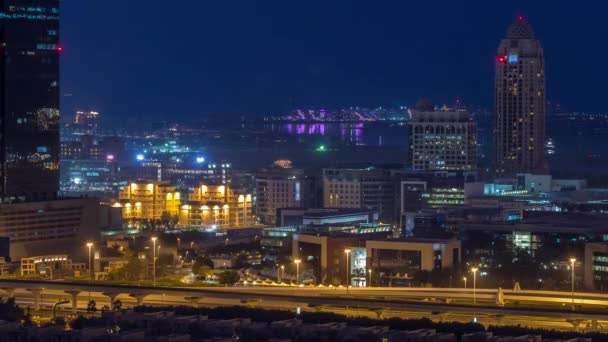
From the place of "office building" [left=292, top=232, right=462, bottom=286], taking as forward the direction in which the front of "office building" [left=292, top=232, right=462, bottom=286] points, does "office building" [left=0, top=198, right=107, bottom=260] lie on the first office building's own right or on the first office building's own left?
on the first office building's own right

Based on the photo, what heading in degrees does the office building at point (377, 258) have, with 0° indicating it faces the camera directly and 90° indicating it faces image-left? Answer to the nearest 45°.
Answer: approximately 0°

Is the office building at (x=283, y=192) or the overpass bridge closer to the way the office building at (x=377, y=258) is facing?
the overpass bridge

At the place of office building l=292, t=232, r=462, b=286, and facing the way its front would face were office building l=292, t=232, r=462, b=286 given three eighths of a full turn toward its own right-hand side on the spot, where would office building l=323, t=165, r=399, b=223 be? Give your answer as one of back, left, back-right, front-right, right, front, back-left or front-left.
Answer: front-right

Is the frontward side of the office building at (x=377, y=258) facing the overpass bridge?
yes

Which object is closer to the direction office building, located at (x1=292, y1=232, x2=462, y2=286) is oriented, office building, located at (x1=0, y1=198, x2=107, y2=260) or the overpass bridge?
the overpass bridge

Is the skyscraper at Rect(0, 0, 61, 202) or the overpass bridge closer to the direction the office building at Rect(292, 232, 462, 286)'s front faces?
the overpass bridge
